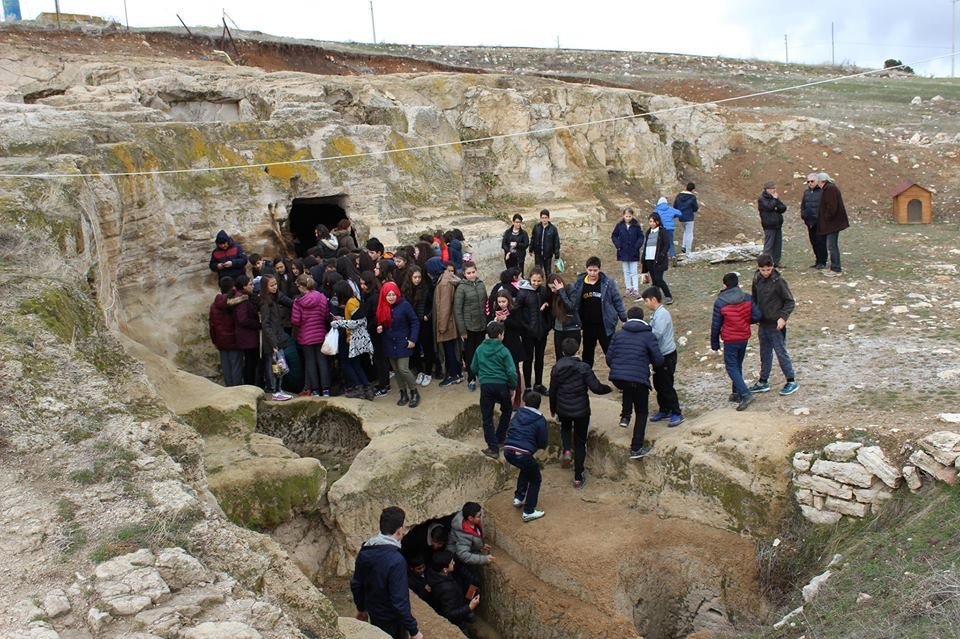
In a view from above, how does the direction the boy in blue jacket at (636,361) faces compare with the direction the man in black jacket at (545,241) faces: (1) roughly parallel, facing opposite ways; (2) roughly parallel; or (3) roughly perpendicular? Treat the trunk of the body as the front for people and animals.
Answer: roughly parallel, facing opposite ways

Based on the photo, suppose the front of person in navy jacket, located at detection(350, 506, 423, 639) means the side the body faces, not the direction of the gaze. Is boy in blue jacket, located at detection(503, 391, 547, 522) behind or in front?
in front

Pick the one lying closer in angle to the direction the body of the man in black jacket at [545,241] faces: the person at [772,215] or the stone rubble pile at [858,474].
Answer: the stone rubble pile

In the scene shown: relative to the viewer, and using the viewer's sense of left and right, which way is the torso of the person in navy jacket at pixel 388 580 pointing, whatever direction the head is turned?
facing away from the viewer and to the right of the viewer

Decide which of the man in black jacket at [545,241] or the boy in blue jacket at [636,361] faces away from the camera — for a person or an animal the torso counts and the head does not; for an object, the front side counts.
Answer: the boy in blue jacket

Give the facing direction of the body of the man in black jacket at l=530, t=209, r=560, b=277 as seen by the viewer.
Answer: toward the camera

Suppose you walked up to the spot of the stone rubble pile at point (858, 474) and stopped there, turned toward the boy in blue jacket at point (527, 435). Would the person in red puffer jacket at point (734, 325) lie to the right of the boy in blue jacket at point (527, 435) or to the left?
right

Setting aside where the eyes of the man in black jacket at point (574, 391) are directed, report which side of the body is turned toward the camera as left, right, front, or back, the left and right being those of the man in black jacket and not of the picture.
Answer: back

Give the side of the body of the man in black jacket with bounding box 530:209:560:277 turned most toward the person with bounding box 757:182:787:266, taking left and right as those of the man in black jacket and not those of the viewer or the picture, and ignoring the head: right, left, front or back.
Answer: left

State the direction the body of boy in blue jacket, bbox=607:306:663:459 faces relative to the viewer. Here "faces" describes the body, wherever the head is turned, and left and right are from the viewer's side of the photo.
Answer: facing away from the viewer

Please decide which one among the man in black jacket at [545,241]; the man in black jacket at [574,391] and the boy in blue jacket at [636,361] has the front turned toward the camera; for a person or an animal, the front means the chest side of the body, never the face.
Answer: the man in black jacket at [545,241]

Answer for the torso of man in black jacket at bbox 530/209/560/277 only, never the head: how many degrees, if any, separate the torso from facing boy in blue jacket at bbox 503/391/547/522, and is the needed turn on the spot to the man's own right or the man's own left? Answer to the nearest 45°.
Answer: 0° — they already face them

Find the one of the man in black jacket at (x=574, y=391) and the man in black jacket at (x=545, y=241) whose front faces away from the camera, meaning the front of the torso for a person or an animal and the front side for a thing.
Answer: the man in black jacket at (x=574, y=391)

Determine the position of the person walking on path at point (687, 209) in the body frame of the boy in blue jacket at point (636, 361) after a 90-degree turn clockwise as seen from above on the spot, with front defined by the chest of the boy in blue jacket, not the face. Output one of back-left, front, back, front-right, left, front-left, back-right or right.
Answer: left

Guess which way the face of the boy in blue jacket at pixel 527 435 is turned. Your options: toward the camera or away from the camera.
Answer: away from the camera
